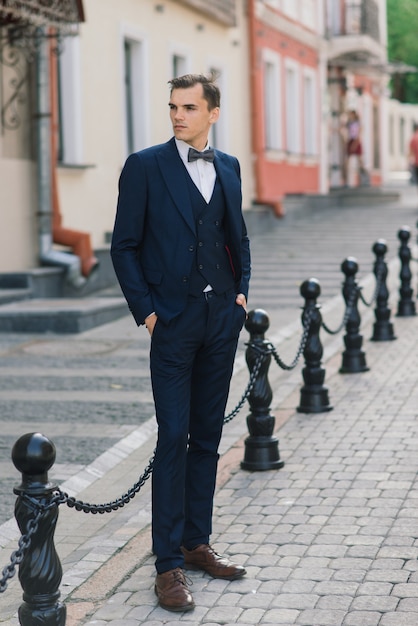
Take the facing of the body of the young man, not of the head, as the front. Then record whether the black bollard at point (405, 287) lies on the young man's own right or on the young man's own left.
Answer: on the young man's own left

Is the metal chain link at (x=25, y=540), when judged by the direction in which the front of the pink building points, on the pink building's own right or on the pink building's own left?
on the pink building's own right

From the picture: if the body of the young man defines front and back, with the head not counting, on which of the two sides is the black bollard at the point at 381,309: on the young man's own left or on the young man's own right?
on the young man's own left

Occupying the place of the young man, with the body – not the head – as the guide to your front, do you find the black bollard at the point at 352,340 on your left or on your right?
on your left

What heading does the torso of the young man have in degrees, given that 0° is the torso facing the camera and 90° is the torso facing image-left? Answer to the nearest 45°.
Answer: approximately 315°

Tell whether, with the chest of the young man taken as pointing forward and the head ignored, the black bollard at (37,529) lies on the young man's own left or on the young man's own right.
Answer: on the young man's own right
